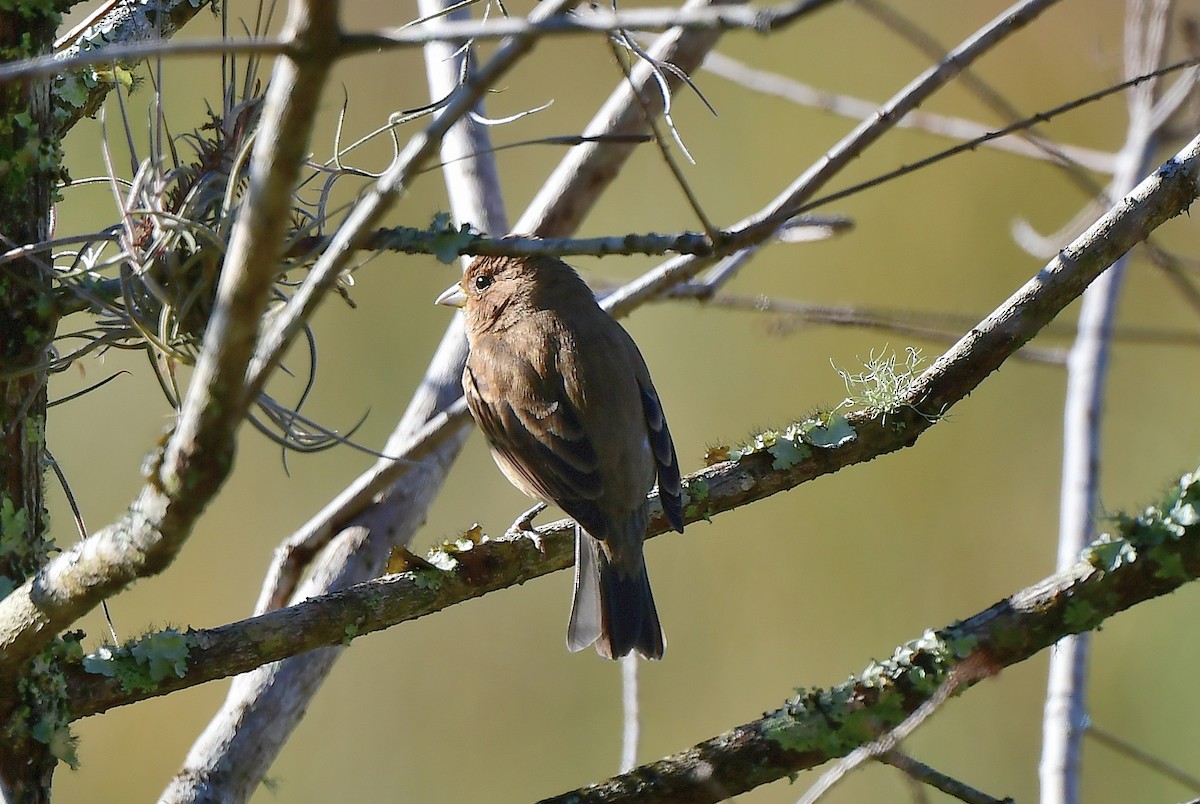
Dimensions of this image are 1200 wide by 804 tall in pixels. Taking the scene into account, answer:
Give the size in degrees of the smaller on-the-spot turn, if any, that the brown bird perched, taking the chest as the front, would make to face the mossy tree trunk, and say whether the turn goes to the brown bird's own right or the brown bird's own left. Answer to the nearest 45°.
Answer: approximately 90° to the brown bird's own left

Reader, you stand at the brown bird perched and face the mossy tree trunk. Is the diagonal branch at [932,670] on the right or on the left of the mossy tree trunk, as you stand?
left

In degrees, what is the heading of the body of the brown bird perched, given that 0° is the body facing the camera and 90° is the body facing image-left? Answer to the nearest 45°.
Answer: approximately 135°

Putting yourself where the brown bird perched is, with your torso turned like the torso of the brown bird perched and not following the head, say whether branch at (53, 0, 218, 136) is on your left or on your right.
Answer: on your left
